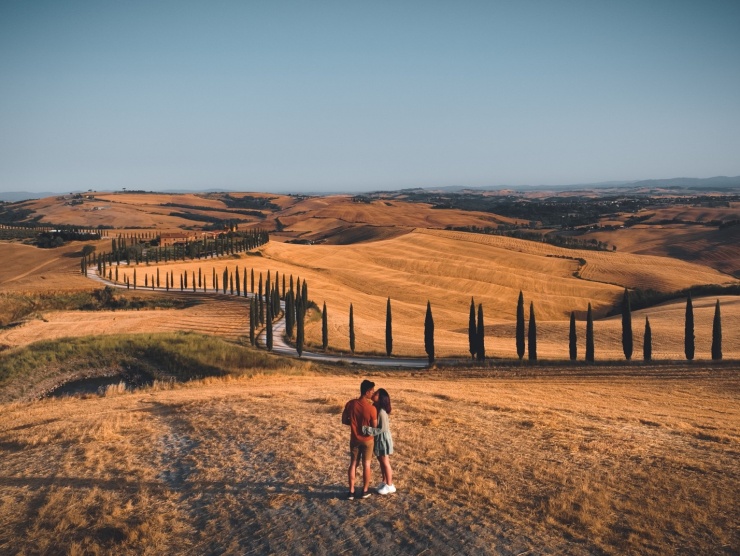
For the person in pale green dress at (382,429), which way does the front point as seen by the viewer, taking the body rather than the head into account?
to the viewer's left

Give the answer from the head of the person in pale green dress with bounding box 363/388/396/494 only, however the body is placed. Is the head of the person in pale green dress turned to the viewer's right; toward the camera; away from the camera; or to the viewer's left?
to the viewer's left
